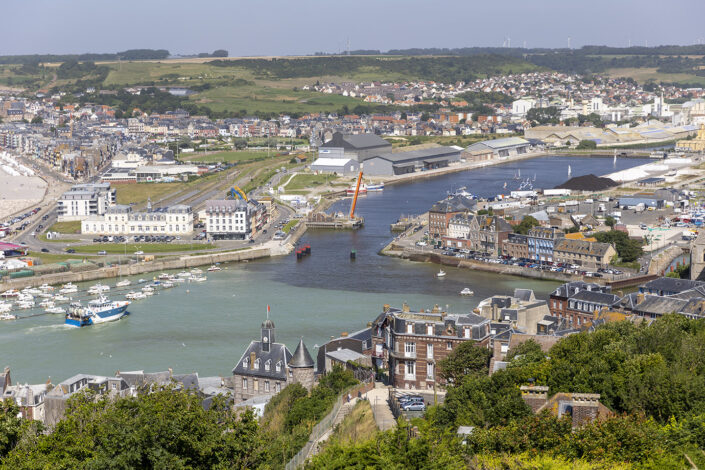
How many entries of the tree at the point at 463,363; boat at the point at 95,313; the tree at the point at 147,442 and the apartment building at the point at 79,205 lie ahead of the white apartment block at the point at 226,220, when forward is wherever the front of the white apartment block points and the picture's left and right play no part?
3

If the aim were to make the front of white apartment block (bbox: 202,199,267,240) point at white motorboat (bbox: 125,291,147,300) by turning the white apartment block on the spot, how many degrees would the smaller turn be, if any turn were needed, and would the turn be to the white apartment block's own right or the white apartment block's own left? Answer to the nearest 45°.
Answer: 0° — it already faces it

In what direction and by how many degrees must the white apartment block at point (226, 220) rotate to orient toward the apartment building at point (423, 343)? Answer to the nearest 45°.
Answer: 0° — it already faces it

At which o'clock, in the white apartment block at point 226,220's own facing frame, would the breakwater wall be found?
The breakwater wall is roughly at 1 o'clock from the white apartment block.

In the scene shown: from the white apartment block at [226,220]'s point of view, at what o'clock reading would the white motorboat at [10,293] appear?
The white motorboat is roughly at 1 o'clock from the white apartment block.

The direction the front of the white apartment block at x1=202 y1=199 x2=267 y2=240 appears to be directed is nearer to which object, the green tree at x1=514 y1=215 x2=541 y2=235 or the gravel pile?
the green tree

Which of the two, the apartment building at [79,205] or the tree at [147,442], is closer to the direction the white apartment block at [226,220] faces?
the tree

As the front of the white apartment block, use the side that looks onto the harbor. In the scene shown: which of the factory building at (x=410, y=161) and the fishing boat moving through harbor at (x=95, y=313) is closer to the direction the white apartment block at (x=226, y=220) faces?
the fishing boat moving through harbor

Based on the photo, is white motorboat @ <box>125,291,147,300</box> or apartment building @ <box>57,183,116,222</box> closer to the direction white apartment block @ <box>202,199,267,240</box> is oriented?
the white motorboat

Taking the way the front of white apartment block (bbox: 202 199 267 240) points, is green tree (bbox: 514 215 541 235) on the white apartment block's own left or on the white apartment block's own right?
on the white apartment block's own left

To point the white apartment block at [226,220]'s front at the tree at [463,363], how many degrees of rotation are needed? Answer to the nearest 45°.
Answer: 0° — it already faces it

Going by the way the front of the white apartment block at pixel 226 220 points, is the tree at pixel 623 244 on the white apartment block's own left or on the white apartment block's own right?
on the white apartment block's own left

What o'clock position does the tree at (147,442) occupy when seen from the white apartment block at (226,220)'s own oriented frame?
The tree is roughly at 12 o'clock from the white apartment block.

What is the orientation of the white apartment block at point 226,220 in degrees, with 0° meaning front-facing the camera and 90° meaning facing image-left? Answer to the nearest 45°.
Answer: approximately 0°

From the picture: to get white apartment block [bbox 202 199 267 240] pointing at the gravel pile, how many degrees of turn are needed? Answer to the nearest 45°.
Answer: approximately 135° to its left
